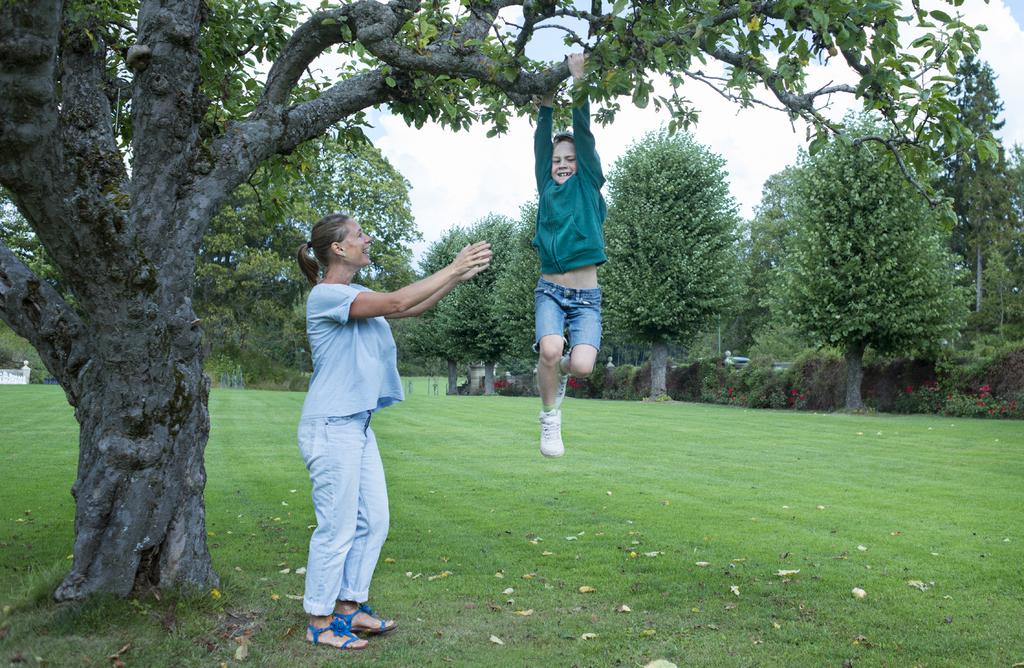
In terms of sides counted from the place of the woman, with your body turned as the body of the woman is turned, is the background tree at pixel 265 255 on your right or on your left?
on your left

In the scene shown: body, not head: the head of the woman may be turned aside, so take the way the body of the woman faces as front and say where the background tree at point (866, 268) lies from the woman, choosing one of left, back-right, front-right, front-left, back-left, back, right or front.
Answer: front-left

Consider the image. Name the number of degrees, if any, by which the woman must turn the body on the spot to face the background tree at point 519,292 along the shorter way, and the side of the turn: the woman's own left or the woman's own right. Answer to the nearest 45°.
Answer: approximately 90° to the woman's own left

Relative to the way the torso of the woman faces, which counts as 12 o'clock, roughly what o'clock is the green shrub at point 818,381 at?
The green shrub is roughly at 10 o'clock from the woman.

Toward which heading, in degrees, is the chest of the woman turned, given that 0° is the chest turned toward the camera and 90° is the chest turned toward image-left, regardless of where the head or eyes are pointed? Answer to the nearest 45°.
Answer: approximately 270°

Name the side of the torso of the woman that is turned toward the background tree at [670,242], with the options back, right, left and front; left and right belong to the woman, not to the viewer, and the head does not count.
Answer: left

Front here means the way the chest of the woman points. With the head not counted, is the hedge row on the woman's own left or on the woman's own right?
on the woman's own left

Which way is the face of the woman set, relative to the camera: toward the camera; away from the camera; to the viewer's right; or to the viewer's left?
to the viewer's right
